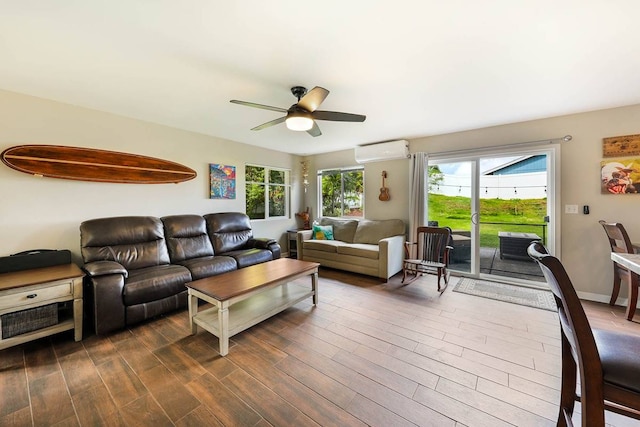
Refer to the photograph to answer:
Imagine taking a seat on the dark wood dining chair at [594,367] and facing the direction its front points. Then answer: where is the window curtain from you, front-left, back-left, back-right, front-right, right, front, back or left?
left

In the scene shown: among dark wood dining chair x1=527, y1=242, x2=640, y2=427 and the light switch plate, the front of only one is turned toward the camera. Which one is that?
the light switch plate

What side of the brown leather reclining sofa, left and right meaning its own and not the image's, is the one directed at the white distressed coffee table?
front

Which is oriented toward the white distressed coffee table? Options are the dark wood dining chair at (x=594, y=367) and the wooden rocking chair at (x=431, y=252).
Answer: the wooden rocking chair at (x=431, y=252)

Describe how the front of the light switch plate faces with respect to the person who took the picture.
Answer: facing the viewer

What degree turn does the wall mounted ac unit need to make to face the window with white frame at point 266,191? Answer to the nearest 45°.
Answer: approximately 45° to its right

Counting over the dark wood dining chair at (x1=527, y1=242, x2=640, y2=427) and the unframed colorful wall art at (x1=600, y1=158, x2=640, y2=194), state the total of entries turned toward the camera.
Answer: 1

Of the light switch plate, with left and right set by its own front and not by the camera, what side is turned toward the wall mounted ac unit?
right

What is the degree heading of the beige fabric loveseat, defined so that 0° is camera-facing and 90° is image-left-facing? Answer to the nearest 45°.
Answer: approximately 45°

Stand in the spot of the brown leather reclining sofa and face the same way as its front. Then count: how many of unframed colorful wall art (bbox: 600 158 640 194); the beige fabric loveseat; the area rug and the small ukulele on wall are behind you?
0

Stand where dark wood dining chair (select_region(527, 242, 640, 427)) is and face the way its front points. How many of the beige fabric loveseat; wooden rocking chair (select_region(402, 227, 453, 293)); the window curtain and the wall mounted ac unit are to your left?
4

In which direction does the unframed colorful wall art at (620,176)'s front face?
toward the camera

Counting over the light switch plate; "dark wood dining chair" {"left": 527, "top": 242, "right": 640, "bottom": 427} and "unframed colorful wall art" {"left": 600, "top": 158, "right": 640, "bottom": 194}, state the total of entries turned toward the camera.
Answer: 2

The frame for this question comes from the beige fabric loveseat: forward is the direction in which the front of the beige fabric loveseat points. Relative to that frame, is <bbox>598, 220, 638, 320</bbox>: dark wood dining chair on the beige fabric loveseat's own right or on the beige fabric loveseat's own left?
on the beige fabric loveseat's own left

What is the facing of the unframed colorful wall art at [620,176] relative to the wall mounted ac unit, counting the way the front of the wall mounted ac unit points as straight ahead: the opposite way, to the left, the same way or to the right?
the same way

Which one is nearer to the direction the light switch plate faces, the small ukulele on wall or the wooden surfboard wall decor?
the wooden surfboard wall decor

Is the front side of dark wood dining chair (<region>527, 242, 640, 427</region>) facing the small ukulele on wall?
no

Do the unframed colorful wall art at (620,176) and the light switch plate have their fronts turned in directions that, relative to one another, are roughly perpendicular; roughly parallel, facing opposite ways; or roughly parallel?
roughly parallel

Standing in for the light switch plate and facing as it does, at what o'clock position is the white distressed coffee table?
The white distressed coffee table is roughly at 1 o'clock from the light switch plate.

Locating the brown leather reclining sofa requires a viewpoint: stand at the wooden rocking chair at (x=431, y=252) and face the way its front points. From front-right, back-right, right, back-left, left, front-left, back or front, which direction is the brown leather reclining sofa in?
front

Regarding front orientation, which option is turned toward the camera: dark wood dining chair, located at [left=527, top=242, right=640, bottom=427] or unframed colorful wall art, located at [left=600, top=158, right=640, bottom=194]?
the unframed colorful wall art

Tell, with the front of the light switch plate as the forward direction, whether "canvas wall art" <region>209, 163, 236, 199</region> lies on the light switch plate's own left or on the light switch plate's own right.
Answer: on the light switch plate's own right
